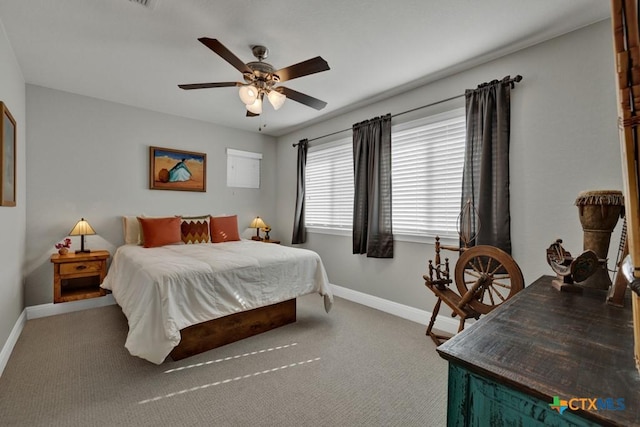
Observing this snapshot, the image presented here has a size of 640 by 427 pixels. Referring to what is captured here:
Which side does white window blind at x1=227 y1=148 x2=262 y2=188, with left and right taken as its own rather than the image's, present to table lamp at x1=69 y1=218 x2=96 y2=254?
right

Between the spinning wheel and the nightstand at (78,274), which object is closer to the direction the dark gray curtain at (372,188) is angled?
the nightstand

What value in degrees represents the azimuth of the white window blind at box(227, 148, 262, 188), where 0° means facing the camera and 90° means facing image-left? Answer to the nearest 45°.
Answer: approximately 315°

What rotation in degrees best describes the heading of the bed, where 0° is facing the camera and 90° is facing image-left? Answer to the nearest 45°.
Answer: approximately 315°

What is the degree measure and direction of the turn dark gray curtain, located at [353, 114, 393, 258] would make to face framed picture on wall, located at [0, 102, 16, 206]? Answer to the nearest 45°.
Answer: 0° — it already faces it

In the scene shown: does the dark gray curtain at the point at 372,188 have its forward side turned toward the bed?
yes

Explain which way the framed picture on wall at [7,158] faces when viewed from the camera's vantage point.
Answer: facing to the right of the viewer

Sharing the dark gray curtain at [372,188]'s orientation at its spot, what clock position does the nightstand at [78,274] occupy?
The nightstand is roughly at 1 o'clock from the dark gray curtain.

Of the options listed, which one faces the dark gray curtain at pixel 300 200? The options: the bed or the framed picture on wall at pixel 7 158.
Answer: the framed picture on wall
